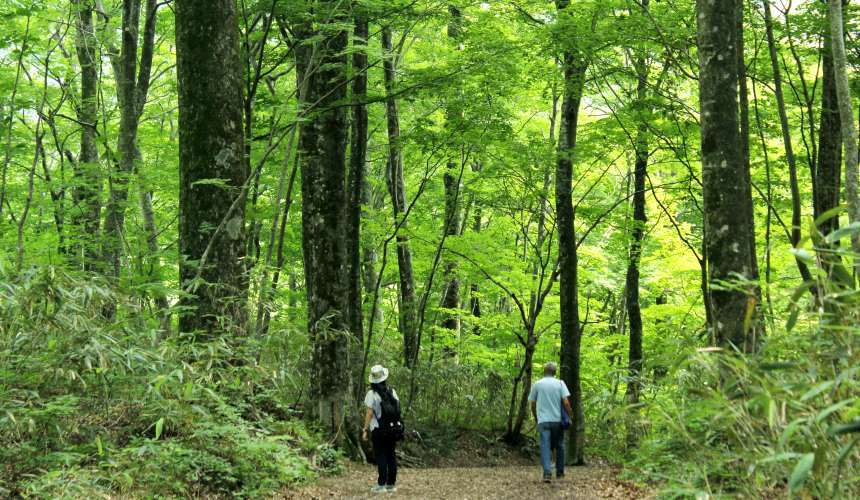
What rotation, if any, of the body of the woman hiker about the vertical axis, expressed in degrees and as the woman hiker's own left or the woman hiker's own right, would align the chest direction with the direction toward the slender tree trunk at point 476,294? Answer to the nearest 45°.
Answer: approximately 45° to the woman hiker's own right

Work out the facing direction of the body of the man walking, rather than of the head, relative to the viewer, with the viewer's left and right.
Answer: facing away from the viewer

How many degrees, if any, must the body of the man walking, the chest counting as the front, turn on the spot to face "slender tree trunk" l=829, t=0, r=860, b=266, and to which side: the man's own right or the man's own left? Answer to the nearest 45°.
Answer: approximately 135° to the man's own right

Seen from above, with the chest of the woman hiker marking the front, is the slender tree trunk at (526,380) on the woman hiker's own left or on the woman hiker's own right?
on the woman hiker's own right

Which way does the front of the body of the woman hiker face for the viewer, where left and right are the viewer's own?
facing away from the viewer and to the left of the viewer

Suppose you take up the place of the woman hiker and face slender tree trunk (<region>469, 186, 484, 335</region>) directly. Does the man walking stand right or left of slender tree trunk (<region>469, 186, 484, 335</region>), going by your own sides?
right
